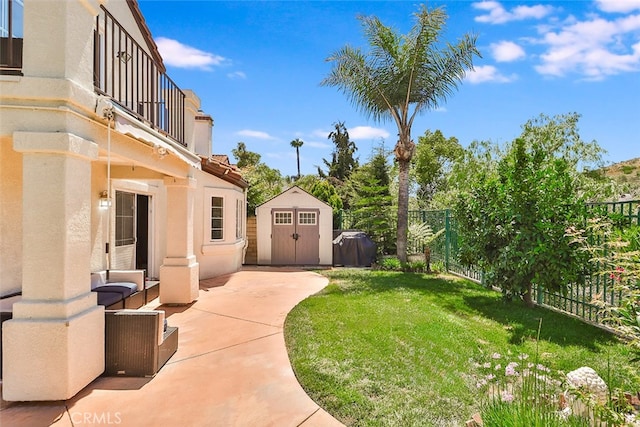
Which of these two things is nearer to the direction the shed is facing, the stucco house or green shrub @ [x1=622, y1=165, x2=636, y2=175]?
the stucco house

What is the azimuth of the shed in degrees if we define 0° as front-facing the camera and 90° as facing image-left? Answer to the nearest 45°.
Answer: approximately 0°

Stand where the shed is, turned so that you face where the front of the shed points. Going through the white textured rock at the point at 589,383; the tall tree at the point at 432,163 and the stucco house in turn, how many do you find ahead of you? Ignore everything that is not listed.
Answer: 2

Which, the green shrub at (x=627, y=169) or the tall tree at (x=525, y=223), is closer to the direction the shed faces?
the tall tree

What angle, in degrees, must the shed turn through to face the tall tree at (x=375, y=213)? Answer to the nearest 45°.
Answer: approximately 90° to its left

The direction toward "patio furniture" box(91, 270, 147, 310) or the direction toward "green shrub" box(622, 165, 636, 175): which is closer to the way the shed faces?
the patio furniture

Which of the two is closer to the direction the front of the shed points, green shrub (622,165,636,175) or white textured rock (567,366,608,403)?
the white textured rock

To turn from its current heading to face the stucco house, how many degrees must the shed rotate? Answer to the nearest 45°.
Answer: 0° — it already faces it

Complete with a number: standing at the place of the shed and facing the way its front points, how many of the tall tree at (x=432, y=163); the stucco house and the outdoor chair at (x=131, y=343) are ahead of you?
2
